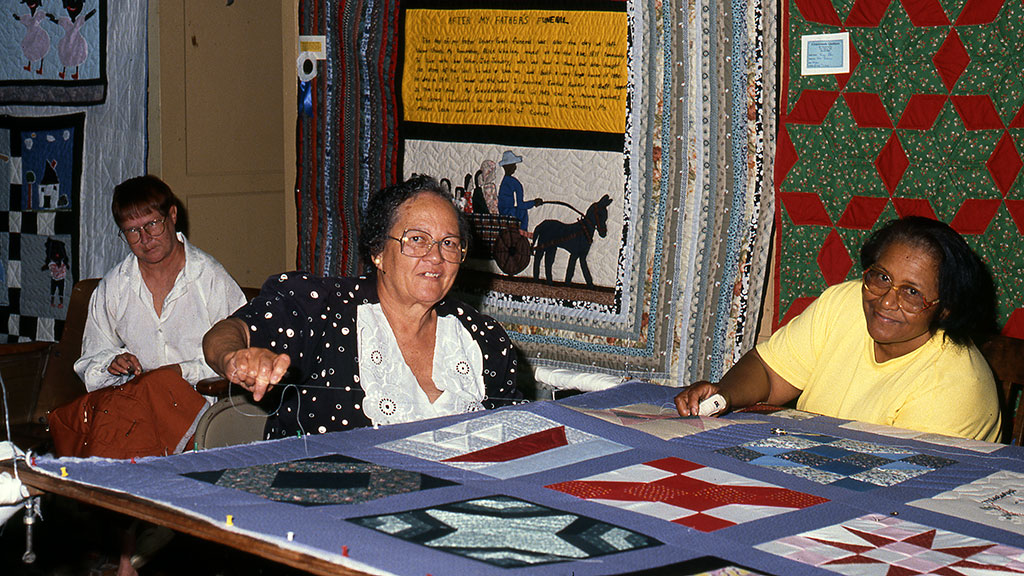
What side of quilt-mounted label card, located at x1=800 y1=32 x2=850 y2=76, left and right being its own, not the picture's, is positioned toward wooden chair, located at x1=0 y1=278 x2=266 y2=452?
right

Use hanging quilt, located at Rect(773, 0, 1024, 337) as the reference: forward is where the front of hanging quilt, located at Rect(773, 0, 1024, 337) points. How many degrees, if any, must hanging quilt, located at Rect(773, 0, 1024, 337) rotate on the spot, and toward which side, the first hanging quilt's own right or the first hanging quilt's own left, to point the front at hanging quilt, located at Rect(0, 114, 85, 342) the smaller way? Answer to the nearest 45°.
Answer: approximately 90° to the first hanging quilt's own right

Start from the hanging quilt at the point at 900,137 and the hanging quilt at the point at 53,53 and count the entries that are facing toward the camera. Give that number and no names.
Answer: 2

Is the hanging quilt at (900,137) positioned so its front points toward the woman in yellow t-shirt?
yes

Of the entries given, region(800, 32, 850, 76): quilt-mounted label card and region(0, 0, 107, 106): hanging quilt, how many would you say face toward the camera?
2

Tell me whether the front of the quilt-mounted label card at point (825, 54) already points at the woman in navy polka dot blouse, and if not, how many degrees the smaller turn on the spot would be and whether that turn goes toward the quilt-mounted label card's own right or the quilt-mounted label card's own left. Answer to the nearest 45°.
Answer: approximately 45° to the quilt-mounted label card's own right

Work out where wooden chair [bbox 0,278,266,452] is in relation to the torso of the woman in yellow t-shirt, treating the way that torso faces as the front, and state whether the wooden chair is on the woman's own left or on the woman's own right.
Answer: on the woman's own right

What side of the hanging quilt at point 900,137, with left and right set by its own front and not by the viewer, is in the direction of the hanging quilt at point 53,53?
right

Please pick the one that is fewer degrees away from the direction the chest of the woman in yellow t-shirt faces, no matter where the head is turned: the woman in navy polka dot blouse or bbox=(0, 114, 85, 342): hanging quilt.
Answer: the woman in navy polka dot blouse

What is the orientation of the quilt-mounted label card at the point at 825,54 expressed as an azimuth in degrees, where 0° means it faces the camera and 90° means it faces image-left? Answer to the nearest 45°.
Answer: approximately 0°
